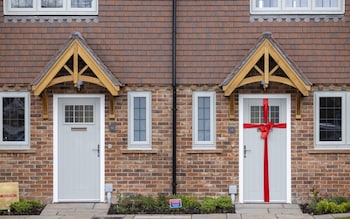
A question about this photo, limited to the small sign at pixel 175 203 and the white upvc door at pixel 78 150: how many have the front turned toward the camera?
2

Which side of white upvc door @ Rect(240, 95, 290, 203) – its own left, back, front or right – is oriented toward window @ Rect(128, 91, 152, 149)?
right

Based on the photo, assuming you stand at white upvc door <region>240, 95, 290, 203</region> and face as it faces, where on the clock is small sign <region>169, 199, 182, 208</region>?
The small sign is roughly at 2 o'clock from the white upvc door.

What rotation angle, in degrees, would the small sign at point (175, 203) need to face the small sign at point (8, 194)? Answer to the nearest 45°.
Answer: approximately 90° to its right

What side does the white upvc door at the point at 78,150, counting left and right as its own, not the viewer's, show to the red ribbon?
left

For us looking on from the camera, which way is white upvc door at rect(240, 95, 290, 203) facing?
facing the viewer

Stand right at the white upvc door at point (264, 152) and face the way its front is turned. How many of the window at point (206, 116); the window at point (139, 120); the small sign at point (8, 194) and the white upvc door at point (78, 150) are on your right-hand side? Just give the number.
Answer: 4

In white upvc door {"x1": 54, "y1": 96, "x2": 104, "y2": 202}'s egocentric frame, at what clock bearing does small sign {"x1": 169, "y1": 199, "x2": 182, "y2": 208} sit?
The small sign is roughly at 10 o'clock from the white upvc door.

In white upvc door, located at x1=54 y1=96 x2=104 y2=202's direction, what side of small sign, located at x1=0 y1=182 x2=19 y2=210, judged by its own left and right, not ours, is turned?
left

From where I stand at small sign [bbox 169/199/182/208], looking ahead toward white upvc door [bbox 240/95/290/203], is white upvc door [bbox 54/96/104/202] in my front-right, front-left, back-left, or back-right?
back-left

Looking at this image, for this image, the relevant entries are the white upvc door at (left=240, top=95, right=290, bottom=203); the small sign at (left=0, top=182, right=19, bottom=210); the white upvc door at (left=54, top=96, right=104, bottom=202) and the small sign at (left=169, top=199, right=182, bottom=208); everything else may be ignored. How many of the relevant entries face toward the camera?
4

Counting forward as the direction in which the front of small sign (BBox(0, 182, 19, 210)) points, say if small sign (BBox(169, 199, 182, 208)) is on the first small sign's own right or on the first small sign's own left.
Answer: on the first small sign's own left
